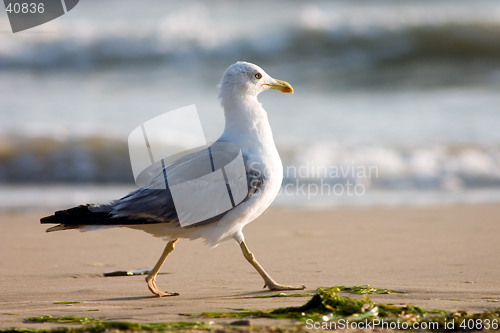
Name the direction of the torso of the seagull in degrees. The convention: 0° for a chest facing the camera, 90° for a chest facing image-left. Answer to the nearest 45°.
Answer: approximately 270°

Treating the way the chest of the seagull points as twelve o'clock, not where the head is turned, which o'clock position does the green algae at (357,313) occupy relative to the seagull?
The green algae is roughly at 2 o'clock from the seagull.
